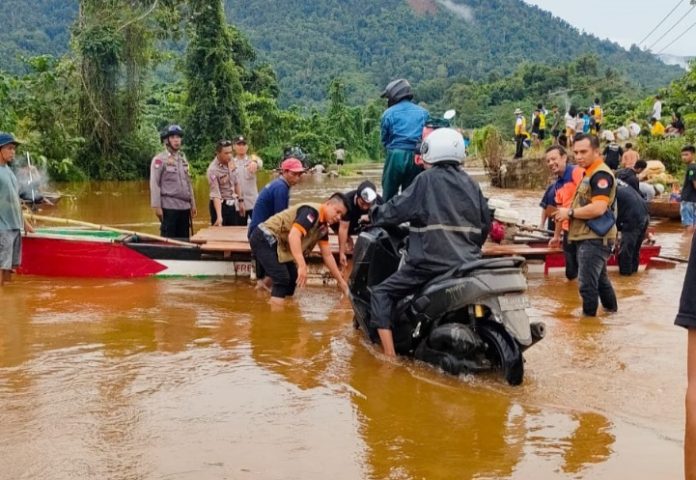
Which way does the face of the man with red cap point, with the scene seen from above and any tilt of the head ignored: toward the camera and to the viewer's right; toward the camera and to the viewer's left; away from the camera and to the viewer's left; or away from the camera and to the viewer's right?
toward the camera and to the viewer's right

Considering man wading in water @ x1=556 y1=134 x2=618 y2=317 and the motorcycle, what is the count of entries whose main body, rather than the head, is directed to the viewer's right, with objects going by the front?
0

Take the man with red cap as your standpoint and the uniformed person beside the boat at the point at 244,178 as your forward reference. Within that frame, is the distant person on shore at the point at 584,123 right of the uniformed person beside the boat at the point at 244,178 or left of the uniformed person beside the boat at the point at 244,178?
right

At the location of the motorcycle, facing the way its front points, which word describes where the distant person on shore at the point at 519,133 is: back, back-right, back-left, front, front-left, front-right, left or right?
front-right

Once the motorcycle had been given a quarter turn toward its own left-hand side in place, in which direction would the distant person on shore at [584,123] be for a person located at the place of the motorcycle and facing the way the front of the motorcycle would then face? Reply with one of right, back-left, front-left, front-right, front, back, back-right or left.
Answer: back-right

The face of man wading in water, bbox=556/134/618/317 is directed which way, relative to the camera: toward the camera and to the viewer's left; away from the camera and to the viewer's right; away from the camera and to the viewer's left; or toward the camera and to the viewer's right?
toward the camera and to the viewer's left

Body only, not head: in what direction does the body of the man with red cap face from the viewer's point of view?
to the viewer's right

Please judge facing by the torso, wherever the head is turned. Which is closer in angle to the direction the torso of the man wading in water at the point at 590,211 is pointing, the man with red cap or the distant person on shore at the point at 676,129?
the man with red cap

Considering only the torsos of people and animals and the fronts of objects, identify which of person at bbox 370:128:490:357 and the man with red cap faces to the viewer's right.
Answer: the man with red cap

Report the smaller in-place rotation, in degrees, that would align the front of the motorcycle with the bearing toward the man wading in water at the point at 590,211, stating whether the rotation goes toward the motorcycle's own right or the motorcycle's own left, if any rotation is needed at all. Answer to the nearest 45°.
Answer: approximately 90° to the motorcycle's own right

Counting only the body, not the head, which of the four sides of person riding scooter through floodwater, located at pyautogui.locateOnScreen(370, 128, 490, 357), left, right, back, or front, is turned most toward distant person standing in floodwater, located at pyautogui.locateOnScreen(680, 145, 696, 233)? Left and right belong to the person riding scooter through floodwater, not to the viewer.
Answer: right
